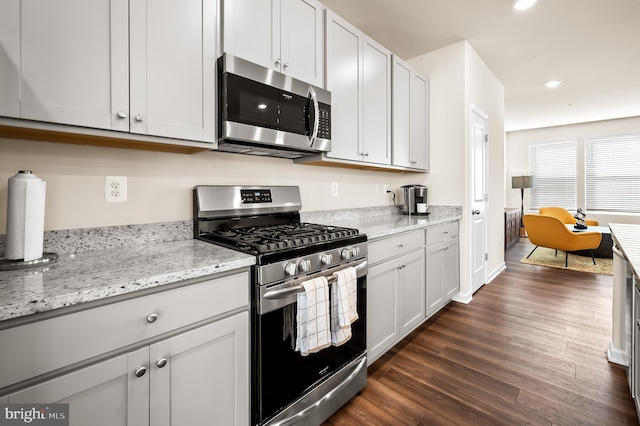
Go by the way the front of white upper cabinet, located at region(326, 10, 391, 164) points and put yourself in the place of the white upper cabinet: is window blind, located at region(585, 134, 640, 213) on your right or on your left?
on your left

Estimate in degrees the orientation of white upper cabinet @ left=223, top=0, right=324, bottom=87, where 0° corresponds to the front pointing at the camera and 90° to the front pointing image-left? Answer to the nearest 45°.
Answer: approximately 315°

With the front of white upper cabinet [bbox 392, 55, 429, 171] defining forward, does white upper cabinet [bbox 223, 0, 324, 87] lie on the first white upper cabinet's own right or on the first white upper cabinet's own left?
on the first white upper cabinet's own right

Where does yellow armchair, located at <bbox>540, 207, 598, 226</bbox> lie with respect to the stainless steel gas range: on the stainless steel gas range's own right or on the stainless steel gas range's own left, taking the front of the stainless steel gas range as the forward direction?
on the stainless steel gas range's own left

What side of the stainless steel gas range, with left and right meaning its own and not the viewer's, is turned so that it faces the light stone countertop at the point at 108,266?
right

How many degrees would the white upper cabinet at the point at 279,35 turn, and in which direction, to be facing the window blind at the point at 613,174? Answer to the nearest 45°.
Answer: approximately 90° to its left

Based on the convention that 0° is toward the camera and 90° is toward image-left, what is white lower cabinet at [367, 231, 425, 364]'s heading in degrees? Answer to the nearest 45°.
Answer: approximately 315°

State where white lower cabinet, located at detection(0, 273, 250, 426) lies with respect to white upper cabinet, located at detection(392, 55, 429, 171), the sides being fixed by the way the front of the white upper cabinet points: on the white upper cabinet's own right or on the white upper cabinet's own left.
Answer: on the white upper cabinet's own right

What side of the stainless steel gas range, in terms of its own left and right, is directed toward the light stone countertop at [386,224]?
left
